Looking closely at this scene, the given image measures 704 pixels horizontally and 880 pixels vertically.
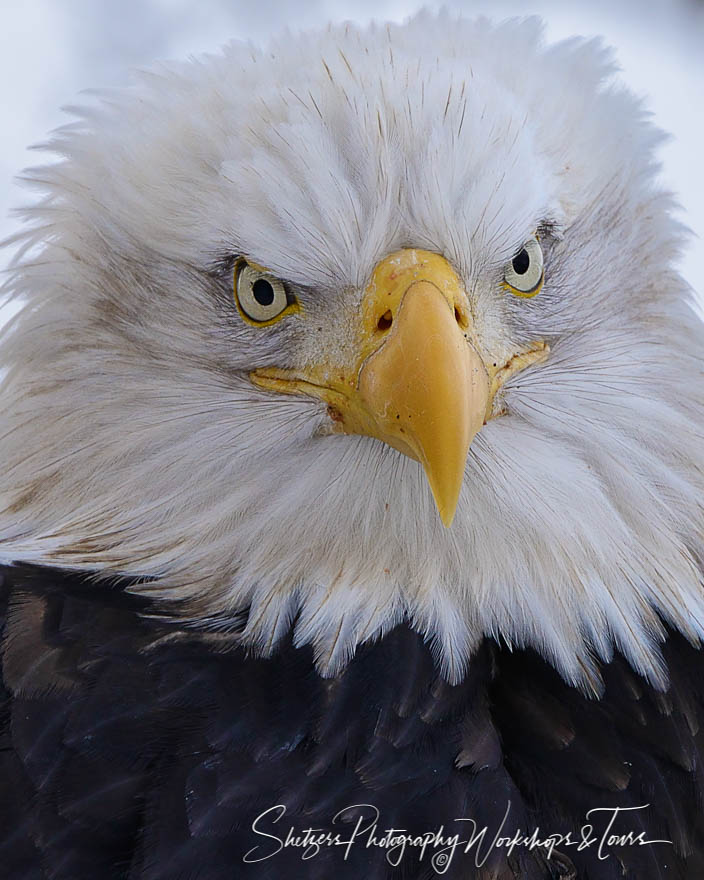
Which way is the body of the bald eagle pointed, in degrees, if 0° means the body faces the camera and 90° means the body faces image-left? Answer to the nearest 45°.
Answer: approximately 0°
